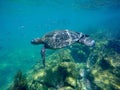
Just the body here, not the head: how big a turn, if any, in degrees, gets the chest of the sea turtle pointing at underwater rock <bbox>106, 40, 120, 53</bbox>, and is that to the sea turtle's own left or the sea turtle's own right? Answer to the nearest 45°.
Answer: approximately 135° to the sea turtle's own right

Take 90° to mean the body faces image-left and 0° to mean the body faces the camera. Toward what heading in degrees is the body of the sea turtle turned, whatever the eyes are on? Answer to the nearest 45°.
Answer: approximately 90°
